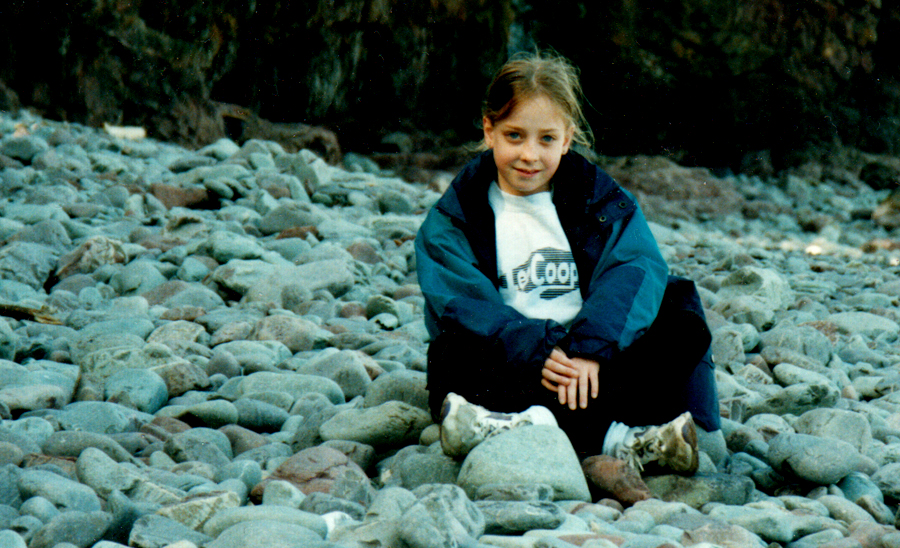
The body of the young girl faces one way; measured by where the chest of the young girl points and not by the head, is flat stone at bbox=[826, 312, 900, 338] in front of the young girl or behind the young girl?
behind

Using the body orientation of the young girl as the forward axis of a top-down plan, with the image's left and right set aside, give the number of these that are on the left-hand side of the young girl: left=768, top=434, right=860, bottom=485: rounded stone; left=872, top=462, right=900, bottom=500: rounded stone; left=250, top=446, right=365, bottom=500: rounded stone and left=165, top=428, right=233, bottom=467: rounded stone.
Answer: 2

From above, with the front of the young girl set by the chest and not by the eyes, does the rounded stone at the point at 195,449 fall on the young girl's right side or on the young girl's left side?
on the young girl's right side

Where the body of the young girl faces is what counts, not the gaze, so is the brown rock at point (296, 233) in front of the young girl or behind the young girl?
behind

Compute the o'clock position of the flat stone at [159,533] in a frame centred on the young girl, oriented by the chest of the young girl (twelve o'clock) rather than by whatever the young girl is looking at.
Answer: The flat stone is roughly at 1 o'clock from the young girl.

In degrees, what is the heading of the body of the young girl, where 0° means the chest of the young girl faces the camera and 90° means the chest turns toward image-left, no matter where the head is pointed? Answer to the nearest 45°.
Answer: approximately 0°

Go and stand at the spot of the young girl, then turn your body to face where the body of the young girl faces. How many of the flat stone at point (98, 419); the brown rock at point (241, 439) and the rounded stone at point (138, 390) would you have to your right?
3

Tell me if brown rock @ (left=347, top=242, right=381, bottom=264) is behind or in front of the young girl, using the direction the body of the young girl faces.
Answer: behind

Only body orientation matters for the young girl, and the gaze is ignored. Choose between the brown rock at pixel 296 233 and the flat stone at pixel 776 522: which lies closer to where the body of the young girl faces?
the flat stone
